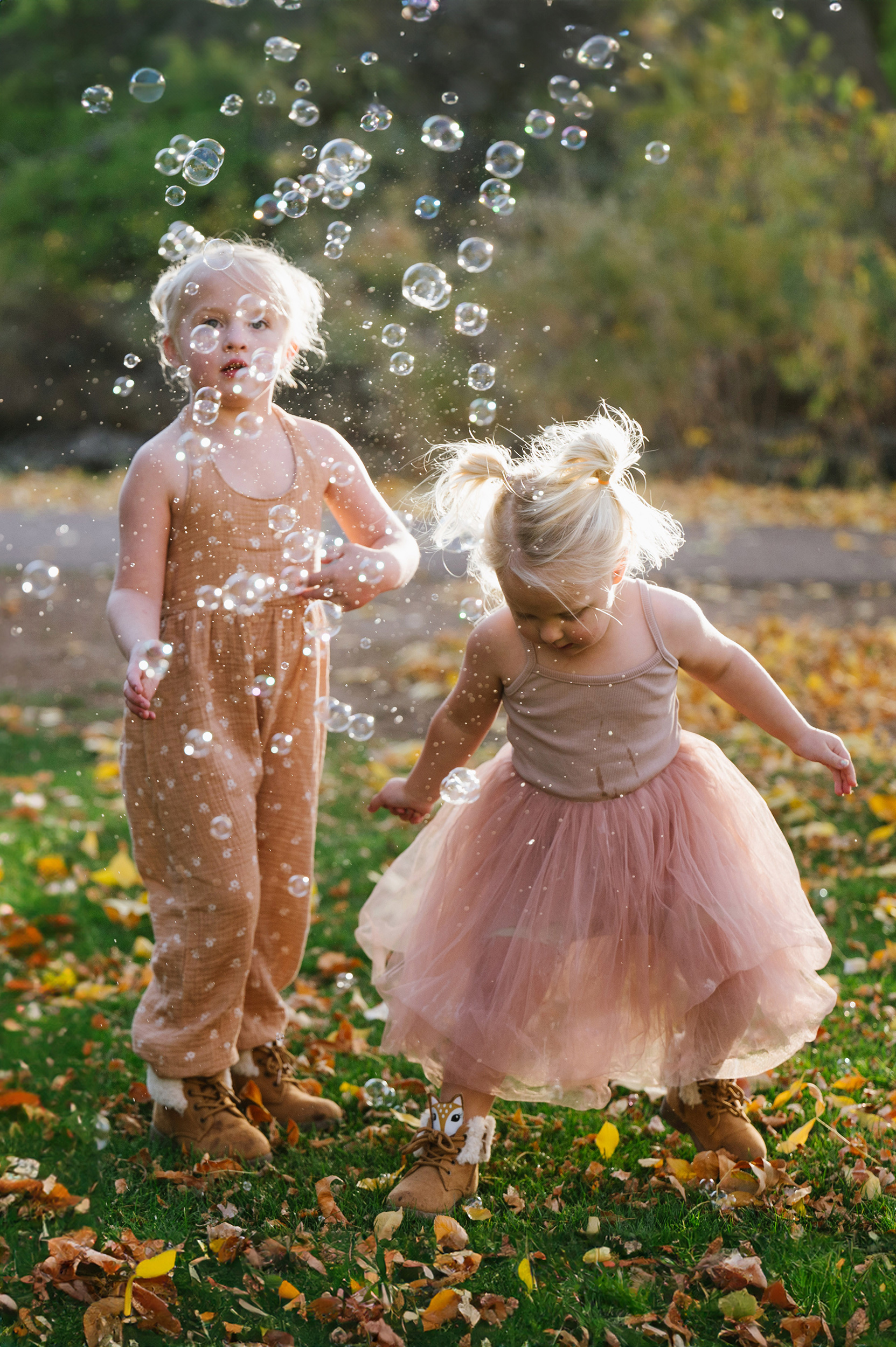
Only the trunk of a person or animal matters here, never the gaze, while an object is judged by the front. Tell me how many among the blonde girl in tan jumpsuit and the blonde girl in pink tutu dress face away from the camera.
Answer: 0

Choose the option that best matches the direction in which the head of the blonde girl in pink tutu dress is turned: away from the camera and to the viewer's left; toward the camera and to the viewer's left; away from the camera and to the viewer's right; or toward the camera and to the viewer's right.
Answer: toward the camera and to the viewer's left

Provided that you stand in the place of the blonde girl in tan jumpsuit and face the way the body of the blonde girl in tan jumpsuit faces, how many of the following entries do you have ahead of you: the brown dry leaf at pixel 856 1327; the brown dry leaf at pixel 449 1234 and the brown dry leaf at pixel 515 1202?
3

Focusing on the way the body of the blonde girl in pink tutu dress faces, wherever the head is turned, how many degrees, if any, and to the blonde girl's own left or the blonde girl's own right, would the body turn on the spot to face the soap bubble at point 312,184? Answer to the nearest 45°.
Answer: approximately 135° to the blonde girl's own right

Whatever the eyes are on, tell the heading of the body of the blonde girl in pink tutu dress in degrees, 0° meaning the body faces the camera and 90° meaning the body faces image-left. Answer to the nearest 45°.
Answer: approximately 0°

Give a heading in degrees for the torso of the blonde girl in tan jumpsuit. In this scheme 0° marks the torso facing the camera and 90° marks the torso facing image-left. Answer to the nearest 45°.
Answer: approximately 315°

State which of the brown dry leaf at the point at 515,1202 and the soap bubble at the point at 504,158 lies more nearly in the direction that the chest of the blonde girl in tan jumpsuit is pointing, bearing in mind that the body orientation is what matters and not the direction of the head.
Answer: the brown dry leaf

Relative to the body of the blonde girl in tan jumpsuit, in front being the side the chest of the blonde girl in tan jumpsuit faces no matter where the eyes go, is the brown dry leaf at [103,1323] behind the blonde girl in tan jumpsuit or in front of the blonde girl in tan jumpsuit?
in front
